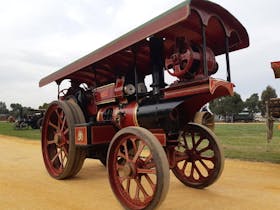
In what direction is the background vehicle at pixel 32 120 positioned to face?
to the viewer's left

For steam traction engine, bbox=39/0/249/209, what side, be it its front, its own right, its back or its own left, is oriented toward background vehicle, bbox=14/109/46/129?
back

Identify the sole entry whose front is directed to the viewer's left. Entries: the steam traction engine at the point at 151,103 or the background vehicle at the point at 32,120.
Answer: the background vehicle

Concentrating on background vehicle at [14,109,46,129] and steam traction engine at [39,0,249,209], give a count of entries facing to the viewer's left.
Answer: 1
